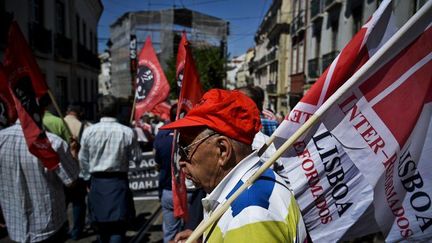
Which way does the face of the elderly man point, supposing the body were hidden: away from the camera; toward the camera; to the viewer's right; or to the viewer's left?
to the viewer's left

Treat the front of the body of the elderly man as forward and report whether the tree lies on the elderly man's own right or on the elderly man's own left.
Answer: on the elderly man's own right

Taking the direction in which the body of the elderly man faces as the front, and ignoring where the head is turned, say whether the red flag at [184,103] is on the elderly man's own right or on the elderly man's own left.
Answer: on the elderly man's own right

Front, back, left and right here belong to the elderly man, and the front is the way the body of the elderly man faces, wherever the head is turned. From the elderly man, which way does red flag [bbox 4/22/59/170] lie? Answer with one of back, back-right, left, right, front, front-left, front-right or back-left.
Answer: front-right

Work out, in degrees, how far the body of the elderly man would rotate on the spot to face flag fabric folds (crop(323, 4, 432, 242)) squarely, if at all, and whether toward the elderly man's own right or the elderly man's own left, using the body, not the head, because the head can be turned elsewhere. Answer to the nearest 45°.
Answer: approximately 180°

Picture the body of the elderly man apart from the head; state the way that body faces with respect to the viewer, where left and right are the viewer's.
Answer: facing to the left of the viewer

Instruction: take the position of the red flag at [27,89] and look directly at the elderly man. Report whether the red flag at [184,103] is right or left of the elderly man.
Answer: left

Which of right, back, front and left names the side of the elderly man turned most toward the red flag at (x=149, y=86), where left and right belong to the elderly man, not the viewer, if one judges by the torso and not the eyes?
right

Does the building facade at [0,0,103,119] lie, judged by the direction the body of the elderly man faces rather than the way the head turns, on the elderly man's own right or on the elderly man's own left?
on the elderly man's own right
